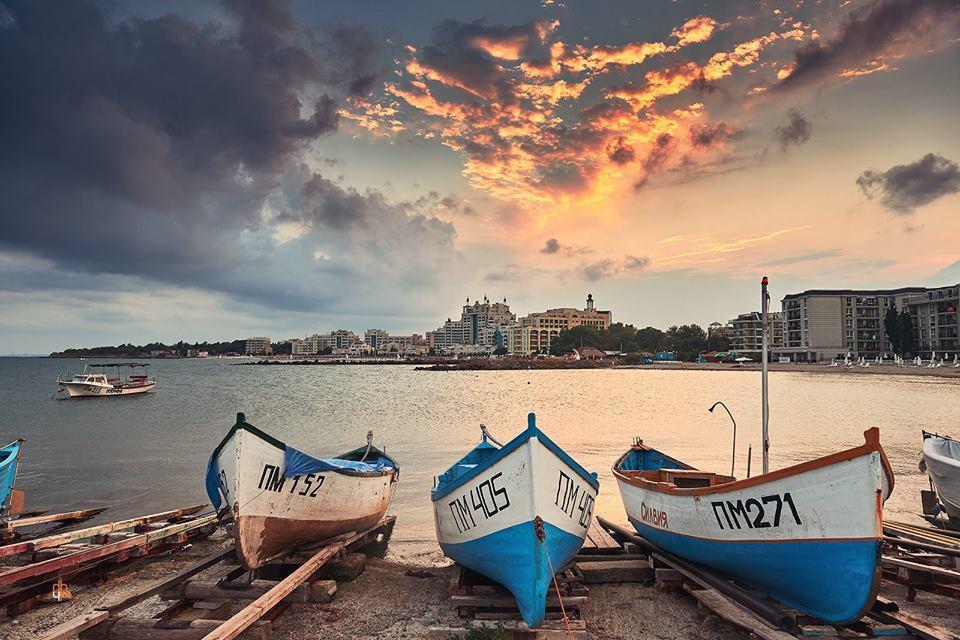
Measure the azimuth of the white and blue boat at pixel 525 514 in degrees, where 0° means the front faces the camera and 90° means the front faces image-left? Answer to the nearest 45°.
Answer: approximately 0°

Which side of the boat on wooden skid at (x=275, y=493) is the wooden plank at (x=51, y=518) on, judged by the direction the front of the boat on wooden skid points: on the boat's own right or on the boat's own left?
on the boat's own right

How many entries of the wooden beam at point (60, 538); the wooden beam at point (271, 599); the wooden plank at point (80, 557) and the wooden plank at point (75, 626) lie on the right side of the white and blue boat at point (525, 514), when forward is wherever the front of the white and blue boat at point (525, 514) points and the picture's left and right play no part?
4

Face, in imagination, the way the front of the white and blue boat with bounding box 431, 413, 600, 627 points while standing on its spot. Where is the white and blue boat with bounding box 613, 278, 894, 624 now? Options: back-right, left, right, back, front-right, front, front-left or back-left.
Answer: left

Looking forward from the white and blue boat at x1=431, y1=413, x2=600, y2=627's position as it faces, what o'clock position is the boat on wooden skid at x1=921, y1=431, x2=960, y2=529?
The boat on wooden skid is roughly at 8 o'clock from the white and blue boat.

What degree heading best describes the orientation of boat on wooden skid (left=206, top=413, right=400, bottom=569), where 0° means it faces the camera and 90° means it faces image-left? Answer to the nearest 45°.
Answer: approximately 45°

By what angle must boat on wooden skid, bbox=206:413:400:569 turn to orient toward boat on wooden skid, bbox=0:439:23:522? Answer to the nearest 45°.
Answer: approximately 90° to its right

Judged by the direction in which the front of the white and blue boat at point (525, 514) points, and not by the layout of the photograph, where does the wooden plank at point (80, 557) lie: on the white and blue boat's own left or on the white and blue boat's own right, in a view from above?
on the white and blue boat's own right

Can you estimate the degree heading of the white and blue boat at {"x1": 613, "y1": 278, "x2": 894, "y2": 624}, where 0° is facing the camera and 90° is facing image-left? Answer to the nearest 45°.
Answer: approximately 315°
